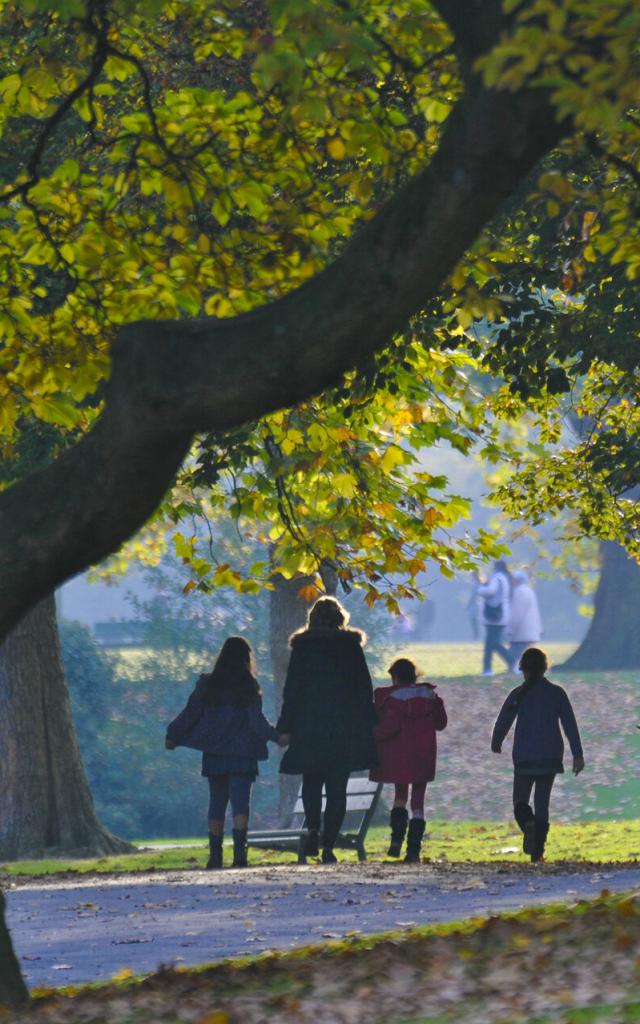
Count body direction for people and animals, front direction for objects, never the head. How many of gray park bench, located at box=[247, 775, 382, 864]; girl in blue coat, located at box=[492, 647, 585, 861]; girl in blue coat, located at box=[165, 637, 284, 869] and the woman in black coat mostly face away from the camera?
3

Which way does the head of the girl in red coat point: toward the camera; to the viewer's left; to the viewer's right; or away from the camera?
away from the camera

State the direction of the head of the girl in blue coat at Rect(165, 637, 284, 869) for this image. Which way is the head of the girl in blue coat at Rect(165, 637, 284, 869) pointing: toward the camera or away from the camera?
away from the camera

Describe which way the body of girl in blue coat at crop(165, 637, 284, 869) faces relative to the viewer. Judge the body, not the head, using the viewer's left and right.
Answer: facing away from the viewer

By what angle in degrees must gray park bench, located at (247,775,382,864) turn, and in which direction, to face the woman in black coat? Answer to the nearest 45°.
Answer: approximately 45° to its left

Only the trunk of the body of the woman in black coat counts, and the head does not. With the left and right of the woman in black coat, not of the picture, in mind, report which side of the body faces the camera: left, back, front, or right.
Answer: back

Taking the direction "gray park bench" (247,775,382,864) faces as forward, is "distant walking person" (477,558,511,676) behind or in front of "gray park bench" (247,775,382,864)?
behind

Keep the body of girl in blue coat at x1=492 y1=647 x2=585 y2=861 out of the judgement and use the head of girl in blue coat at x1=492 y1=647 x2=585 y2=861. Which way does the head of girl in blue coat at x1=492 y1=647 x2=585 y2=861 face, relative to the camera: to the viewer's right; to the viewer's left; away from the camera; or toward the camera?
away from the camera

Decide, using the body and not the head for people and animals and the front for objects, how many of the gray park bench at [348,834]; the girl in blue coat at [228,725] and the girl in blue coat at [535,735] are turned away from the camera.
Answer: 2

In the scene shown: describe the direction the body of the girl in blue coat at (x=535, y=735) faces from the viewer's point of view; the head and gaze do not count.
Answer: away from the camera

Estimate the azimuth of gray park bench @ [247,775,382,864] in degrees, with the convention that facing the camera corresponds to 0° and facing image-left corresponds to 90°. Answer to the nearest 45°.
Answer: approximately 45°
